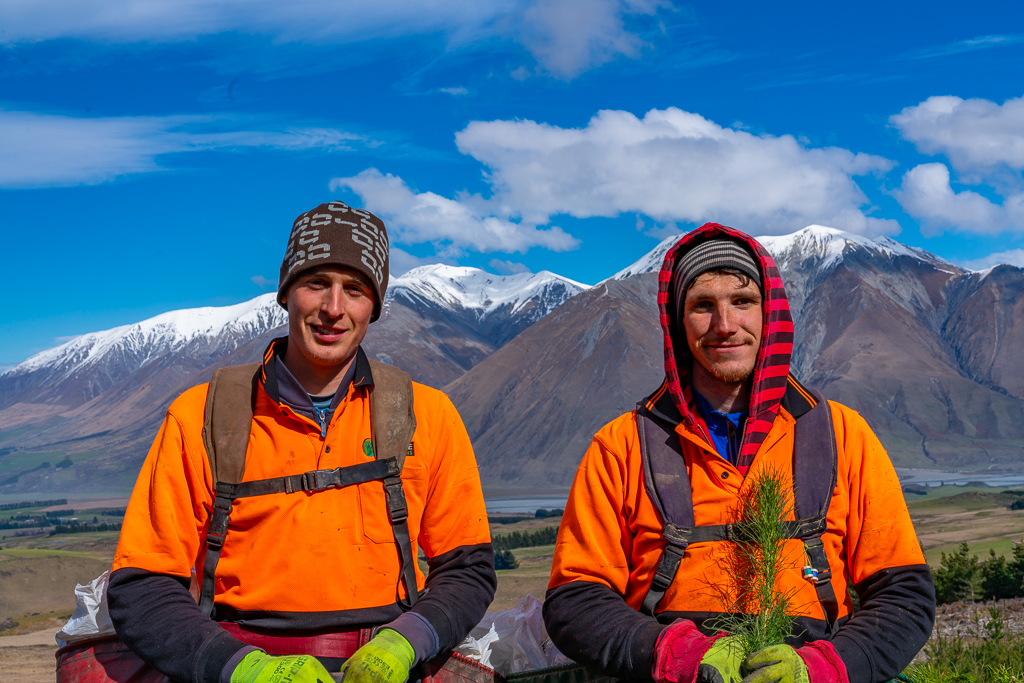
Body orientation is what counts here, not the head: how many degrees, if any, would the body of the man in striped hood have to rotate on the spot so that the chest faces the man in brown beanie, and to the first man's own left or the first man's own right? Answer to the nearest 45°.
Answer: approximately 90° to the first man's own right

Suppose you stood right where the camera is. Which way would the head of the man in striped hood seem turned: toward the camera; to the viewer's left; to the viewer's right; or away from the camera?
toward the camera

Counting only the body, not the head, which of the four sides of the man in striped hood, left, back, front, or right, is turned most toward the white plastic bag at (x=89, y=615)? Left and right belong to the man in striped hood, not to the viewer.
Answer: right

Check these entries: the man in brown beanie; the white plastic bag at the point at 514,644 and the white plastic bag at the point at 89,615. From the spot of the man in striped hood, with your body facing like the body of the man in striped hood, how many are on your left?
0

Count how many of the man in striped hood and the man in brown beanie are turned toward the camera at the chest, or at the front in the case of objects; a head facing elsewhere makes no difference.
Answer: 2

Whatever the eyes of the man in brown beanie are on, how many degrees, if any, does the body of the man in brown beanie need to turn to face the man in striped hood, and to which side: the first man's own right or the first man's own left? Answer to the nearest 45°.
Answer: approximately 90° to the first man's own left

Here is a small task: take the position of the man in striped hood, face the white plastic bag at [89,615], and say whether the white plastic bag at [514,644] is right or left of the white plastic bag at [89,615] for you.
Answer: right

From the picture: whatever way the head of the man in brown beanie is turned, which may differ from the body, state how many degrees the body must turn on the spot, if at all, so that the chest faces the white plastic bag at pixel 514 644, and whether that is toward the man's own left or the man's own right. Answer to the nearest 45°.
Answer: approximately 135° to the man's own left

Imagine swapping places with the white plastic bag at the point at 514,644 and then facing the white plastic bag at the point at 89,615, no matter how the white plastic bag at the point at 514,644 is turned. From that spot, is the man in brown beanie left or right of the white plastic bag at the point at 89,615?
left

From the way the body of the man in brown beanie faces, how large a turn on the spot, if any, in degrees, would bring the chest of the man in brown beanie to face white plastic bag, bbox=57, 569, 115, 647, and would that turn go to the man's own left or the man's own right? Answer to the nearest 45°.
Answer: approximately 135° to the man's own right

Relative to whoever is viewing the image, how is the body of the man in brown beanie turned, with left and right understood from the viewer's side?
facing the viewer

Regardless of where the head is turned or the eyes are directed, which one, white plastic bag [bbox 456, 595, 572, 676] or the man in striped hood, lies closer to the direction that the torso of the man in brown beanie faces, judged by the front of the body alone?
the man in striped hood

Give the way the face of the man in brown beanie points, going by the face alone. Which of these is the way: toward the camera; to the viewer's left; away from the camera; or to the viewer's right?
toward the camera
